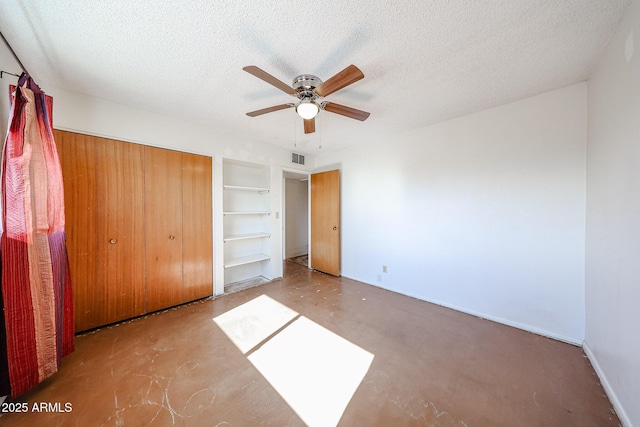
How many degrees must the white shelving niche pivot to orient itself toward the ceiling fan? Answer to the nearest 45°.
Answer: approximately 45° to its right

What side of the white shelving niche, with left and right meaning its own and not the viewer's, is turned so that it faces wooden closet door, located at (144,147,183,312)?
right

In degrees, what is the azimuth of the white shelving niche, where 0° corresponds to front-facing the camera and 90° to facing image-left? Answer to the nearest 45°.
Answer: approximately 315°

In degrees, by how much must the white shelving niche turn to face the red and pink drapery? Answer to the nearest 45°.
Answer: approximately 90° to its right

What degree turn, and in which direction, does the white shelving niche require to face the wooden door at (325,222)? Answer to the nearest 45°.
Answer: approximately 45° to its left

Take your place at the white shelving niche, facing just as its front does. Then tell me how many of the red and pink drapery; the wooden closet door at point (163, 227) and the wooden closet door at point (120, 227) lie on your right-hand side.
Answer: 3

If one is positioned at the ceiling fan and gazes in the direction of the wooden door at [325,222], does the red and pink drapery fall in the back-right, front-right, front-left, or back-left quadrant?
back-left

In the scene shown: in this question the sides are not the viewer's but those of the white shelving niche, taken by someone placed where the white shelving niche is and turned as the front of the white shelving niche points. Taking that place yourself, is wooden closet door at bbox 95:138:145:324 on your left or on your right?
on your right

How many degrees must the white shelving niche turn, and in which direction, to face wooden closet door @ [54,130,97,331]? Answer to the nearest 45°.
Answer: approximately 90° to its right

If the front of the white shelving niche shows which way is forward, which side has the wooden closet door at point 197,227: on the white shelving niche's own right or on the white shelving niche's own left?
on the white shelving niche's own right

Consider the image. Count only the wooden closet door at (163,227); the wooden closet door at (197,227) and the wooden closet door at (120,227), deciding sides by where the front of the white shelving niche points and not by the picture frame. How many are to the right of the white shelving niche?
3
